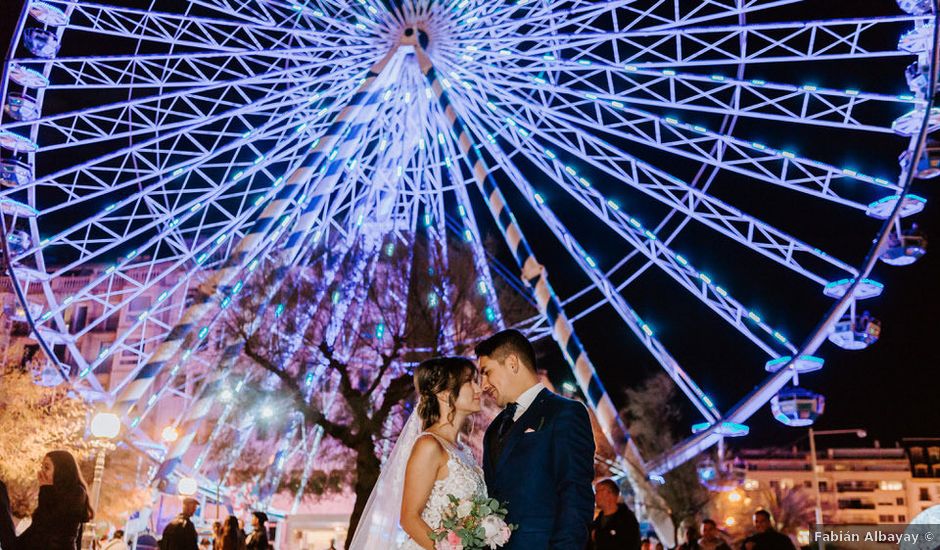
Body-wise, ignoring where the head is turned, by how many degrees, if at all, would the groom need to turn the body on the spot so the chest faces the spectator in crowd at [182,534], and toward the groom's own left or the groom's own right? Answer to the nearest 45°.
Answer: approximately 90° to the groom's own right

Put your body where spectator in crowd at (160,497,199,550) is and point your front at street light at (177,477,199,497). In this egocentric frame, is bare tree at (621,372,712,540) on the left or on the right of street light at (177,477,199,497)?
right

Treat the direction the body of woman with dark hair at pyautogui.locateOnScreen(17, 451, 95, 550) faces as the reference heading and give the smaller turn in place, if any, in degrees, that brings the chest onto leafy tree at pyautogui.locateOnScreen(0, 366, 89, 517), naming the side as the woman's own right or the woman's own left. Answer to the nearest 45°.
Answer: approximately 90° to the woman's own right

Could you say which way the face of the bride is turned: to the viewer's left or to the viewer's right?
to the viewer's right

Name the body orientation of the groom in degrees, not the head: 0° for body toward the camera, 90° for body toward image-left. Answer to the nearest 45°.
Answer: approximately 45°

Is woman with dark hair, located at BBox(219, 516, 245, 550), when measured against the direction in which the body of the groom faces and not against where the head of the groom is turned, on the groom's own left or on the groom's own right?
on the groom's own right
